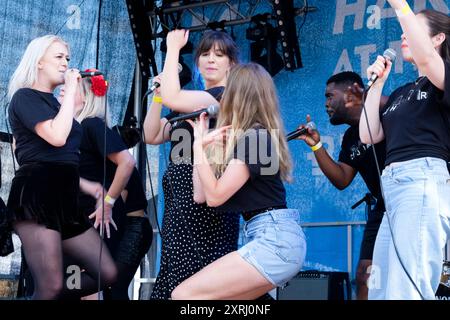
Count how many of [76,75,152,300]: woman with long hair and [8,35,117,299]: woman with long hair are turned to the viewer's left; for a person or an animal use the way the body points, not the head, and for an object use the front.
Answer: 1

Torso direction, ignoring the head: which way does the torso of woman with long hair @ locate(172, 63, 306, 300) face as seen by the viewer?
to the viewer's left

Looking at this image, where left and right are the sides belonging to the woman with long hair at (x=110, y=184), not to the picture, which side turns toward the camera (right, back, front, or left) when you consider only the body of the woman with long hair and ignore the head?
left

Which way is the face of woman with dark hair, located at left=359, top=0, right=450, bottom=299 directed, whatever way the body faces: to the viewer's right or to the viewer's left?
to the viewer's left

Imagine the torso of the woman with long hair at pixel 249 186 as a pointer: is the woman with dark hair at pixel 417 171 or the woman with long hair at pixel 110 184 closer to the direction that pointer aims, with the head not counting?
the woman with long hair

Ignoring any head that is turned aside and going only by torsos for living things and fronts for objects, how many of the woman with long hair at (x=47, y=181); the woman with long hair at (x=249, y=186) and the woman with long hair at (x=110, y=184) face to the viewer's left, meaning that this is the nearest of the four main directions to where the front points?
2

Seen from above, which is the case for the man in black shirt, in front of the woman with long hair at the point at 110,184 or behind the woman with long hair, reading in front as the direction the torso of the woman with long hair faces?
behind

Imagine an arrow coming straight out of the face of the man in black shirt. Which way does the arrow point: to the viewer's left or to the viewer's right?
to the viewer's left
